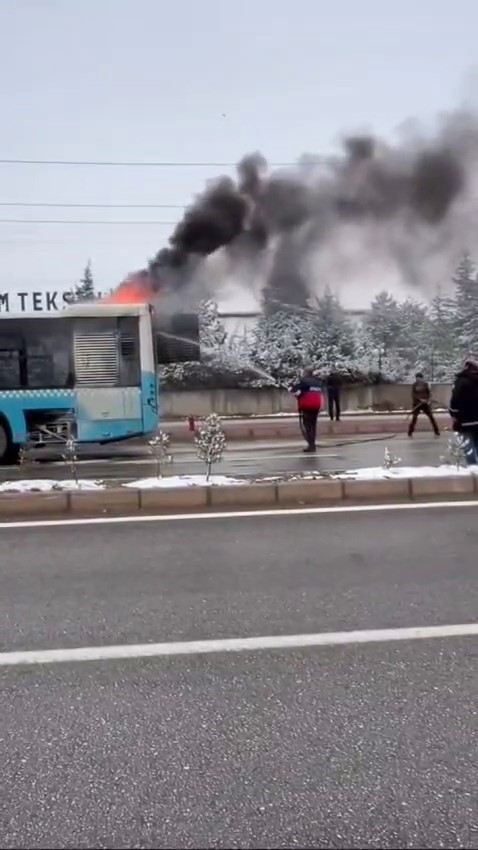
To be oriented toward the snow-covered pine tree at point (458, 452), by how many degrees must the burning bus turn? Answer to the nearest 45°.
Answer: approximately 135° to its left

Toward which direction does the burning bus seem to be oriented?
to the viewer's left

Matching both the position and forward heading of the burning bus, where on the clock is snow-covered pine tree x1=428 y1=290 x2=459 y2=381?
The snow-covered pine tree is roughly at 4 o'clock from the burning bus.

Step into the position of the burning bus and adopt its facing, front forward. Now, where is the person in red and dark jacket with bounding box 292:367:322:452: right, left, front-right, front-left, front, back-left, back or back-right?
back

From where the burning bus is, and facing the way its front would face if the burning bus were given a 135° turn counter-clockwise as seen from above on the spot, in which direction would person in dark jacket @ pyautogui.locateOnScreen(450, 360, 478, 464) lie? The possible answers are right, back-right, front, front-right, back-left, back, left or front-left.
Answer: front

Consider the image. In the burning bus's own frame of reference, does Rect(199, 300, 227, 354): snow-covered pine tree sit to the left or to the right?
on its right

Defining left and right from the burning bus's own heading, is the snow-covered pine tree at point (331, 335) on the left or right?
on its right

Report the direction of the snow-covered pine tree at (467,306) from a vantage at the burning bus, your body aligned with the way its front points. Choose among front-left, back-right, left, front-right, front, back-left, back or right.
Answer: back-right

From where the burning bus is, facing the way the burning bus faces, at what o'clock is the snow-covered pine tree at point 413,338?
The snow-covered pine tree is roughly at 4 o'clock from the burning bus.
